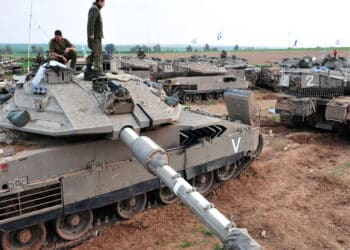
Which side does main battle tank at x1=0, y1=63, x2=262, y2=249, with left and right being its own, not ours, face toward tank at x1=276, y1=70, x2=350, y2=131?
front

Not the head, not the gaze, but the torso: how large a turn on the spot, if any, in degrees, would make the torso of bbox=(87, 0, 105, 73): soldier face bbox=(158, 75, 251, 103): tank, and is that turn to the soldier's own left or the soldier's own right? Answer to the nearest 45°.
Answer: approximately 90° to the soldier's own left

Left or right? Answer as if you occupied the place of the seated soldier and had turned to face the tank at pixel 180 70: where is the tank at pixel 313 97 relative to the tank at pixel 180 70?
right

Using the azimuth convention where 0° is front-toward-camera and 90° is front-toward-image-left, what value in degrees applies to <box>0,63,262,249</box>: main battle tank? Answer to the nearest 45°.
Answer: approximately 225°

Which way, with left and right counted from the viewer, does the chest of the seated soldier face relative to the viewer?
facing the viewer and to the right of the viewer

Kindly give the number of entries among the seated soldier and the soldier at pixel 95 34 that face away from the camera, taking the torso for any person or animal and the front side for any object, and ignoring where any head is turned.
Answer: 0

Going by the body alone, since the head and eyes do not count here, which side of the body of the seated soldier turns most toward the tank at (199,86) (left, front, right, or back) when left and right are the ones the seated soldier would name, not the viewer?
left

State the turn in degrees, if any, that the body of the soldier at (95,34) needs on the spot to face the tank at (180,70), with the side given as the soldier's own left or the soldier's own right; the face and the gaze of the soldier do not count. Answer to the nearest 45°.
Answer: approximately 90° to the soldier's own left
